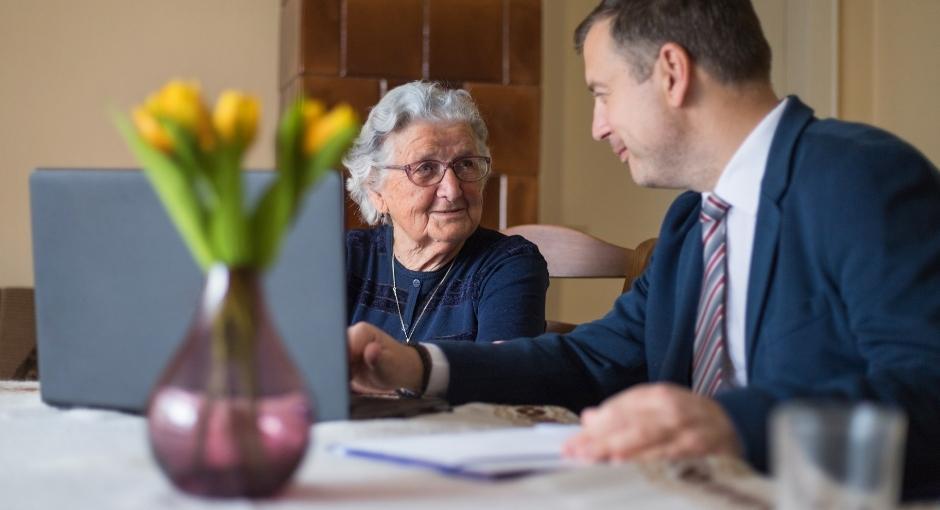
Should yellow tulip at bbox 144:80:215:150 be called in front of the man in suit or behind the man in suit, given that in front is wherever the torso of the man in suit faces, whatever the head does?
in front

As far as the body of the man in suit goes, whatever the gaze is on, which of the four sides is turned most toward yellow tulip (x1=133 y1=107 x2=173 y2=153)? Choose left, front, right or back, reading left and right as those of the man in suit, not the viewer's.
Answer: front

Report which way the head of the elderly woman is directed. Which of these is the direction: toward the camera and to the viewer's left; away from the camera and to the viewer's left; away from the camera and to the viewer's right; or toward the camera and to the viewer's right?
toward the camera and to the viewer's right

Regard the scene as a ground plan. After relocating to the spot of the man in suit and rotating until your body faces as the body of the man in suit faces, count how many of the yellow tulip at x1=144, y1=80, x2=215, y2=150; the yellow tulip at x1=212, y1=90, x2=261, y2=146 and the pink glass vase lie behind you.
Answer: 0

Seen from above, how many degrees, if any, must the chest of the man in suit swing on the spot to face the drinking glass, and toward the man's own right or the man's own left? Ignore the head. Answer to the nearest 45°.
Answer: approximately 45° to the man's own left

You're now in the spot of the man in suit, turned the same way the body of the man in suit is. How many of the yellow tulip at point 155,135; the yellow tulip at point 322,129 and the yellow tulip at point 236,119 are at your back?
0

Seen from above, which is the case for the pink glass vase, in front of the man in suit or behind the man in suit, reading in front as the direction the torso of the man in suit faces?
in front

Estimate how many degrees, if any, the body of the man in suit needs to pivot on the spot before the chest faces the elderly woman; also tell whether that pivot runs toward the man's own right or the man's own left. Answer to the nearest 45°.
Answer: approximately 90° to the man's own right

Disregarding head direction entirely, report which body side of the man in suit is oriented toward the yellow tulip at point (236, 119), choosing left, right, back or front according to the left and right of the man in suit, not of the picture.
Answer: front

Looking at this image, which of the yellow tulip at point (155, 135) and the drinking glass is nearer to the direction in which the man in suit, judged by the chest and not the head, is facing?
the yellow tulip

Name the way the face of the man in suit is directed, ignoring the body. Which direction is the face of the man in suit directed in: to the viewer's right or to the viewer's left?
to the viewer's left

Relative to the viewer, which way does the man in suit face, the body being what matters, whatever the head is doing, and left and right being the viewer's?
facing the viewer and to the left of the viewer

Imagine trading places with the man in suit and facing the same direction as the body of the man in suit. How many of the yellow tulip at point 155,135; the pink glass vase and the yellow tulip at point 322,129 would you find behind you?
0
